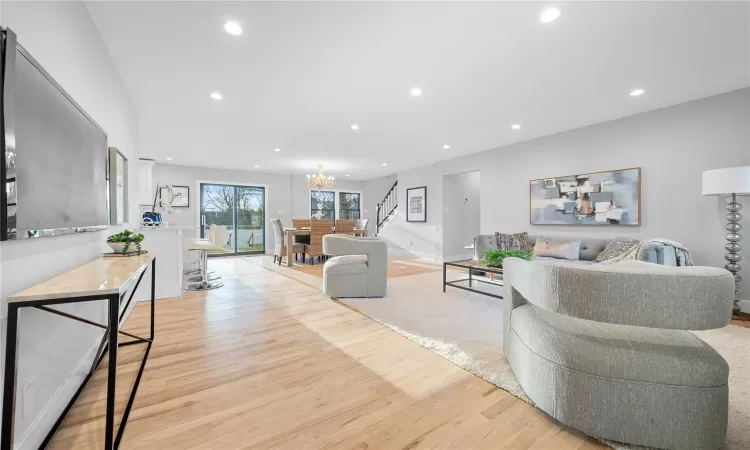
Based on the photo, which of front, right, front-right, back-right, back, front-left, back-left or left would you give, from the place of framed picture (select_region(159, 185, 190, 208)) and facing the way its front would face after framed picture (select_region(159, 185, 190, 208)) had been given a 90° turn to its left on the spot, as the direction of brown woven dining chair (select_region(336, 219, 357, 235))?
front-right

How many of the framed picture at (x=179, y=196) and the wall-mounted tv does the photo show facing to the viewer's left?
0

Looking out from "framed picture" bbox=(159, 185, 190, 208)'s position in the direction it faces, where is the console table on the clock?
The console table is roughly at 12 o'clock from the framed picture.

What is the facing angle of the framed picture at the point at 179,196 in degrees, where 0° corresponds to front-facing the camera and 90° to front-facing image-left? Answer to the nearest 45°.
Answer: approximately 0°

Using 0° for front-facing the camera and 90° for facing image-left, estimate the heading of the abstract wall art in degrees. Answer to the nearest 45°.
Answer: approximately 45°

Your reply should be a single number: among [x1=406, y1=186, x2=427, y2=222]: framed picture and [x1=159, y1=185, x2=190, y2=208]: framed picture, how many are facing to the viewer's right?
0

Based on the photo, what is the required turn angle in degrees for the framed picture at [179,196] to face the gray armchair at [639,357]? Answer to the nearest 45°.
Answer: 0° — it already faces it

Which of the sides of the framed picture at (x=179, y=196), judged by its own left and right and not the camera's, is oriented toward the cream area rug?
front

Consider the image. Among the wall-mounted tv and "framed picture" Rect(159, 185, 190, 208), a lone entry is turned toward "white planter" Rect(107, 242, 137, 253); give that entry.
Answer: the framed picture

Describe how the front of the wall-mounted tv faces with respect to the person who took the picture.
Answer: facing the viewer and to the right of the viewer

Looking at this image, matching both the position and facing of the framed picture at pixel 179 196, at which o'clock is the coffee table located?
The coffee table is roughly at 11 o'clock from the framed picture.

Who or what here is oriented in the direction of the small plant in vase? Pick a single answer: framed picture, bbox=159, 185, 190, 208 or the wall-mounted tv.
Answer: the framed picture

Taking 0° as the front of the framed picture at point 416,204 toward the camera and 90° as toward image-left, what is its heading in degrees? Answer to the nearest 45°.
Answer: approximately 45°
